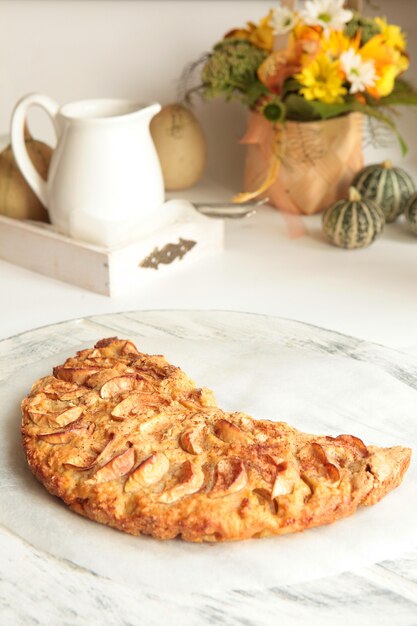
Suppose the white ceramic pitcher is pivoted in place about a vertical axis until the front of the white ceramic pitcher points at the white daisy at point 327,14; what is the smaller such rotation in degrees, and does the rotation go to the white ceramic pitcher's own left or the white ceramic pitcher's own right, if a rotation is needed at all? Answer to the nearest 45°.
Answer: approximately 45° to the white ceramic pitcher's own left

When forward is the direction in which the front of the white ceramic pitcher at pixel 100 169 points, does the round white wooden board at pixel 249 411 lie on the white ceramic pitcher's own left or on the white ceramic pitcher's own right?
on the white ceramic pitcher's own right

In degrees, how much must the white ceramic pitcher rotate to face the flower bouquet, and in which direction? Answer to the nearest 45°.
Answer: approximately 45° to its left

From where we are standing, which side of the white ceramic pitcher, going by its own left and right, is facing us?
right

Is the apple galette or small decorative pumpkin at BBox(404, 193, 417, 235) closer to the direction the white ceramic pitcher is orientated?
the small decorative pumpkin

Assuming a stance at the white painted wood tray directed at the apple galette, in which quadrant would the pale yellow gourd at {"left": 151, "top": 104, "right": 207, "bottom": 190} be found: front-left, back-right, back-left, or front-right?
back-left
